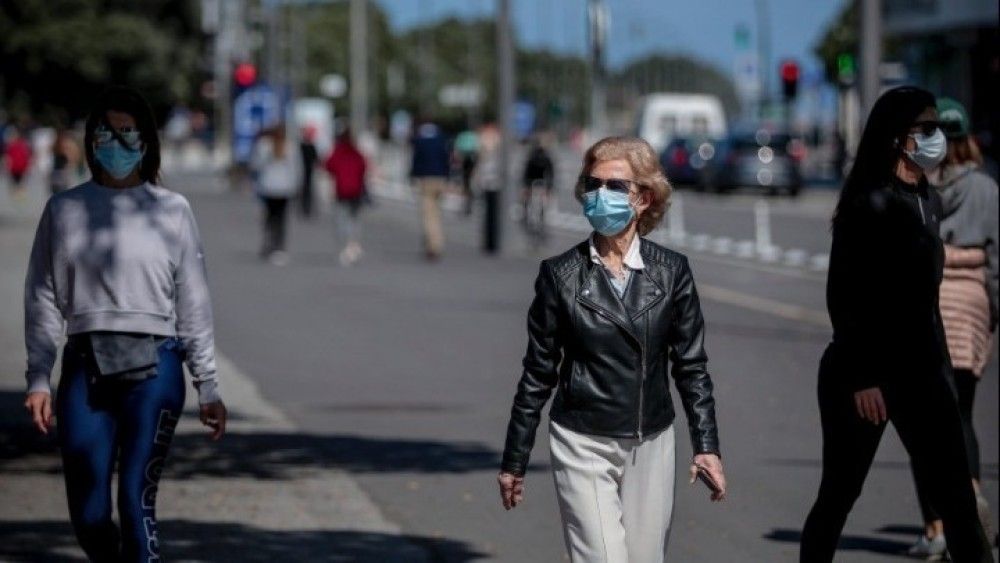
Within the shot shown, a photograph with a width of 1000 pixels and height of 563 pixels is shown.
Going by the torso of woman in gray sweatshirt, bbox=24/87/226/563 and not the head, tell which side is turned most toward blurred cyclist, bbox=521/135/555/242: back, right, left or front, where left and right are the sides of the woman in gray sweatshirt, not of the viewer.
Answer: back

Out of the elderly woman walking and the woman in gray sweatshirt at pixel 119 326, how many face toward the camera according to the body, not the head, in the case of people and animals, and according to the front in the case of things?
2

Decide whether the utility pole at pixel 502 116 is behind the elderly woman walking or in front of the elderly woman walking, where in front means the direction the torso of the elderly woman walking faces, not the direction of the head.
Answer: behind

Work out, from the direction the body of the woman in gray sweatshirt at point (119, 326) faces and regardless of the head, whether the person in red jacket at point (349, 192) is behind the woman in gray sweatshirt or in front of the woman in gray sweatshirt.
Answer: behind

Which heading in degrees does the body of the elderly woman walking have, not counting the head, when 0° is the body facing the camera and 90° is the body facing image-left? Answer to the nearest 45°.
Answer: approximately 0°

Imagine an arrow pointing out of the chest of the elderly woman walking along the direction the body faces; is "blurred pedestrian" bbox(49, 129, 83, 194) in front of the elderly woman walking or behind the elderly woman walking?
behind

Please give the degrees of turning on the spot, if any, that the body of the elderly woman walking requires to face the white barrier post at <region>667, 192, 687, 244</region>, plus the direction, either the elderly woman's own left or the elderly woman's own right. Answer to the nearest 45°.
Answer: approximately 180°
